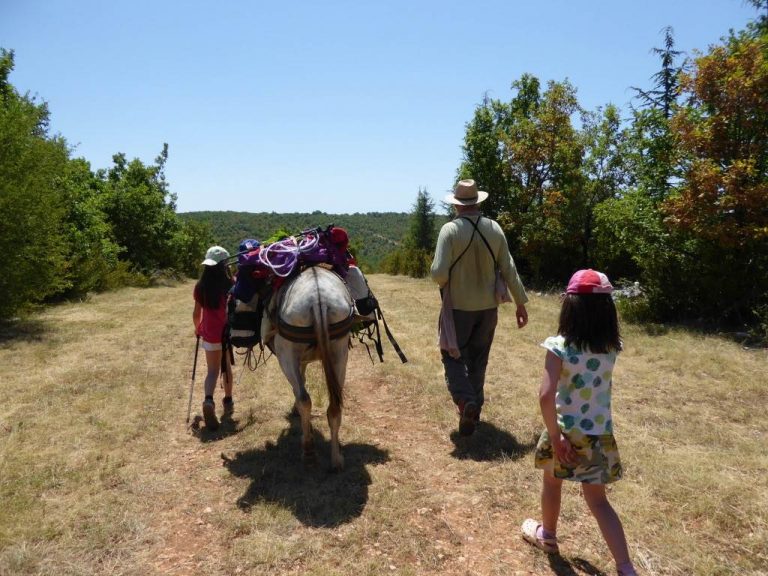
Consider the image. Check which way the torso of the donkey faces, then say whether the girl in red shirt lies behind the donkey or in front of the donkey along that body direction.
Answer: in front

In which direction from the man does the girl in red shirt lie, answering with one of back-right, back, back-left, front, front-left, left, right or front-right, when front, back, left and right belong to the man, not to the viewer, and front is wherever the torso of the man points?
left

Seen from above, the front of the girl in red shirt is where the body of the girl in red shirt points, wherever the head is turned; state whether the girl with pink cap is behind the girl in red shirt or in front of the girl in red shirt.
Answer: behind

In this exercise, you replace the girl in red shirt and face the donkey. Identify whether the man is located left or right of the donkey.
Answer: left

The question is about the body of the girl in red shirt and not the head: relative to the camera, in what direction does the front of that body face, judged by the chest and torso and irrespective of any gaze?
away from the camera

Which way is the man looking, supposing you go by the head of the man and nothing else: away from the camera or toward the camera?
away from the camera

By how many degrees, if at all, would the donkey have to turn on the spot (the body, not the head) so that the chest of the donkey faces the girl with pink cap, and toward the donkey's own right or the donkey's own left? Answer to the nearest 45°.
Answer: approximately 135° to the donkey's own right

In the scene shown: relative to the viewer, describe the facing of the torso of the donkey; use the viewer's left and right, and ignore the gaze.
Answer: facing away from the viewer

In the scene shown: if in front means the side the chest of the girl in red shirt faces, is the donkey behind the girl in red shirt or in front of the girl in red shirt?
behind

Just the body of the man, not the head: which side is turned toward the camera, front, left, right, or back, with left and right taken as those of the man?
back

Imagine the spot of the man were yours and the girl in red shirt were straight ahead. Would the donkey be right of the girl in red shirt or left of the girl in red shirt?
left

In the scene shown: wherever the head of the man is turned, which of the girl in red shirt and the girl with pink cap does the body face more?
the girl in red shirt

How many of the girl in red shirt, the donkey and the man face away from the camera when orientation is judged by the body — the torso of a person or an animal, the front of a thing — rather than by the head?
3

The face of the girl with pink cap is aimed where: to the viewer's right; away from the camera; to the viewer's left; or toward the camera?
away from the camera
